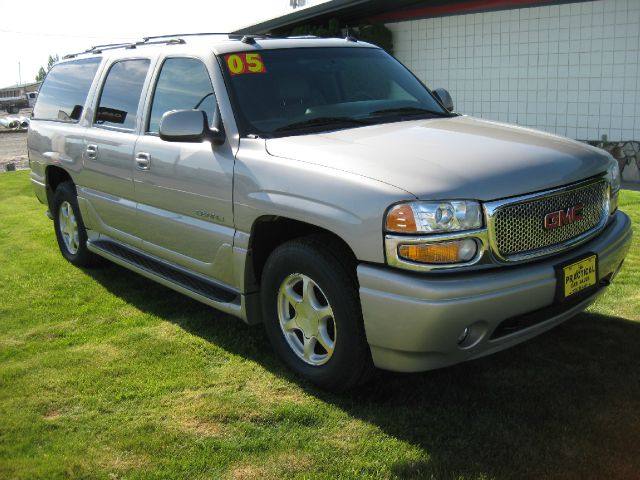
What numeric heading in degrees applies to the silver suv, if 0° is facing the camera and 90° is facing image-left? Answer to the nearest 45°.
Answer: approximately 315°
